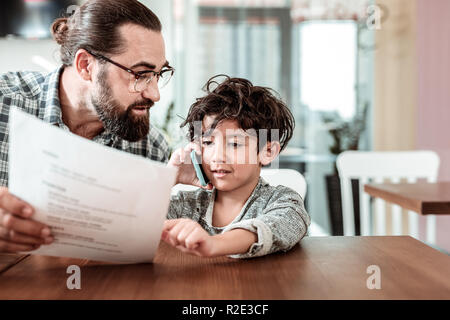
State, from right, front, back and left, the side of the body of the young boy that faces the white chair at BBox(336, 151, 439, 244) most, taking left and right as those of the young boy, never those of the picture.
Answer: back

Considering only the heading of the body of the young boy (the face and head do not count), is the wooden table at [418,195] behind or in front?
behind

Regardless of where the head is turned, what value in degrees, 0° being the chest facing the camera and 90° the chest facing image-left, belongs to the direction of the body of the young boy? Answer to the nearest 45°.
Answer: approximately 45°
